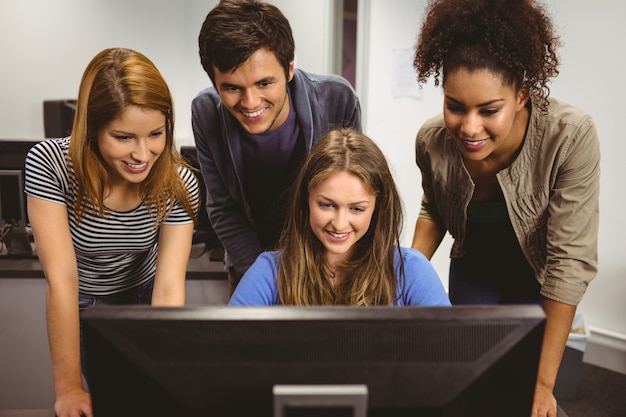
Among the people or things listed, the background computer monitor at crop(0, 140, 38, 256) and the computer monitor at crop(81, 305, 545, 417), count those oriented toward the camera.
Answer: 0

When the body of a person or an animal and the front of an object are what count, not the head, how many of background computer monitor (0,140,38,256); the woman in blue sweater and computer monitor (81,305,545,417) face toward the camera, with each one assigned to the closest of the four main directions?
1

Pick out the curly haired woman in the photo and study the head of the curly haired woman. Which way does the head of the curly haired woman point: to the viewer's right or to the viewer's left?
to the viewer's left

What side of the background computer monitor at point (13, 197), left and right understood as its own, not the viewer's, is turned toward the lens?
back

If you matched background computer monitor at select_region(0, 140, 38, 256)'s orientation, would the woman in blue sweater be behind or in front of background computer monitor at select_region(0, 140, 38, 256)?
behind

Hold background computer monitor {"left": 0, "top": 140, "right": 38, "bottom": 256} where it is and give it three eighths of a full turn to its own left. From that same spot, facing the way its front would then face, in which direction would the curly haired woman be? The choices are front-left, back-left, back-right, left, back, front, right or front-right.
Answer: left

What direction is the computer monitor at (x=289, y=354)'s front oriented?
away from the camera

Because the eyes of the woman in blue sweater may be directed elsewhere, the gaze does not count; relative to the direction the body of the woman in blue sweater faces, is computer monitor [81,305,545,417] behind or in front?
in front

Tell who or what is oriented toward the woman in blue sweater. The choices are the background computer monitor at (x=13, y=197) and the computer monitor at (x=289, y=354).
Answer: the computer monitor
